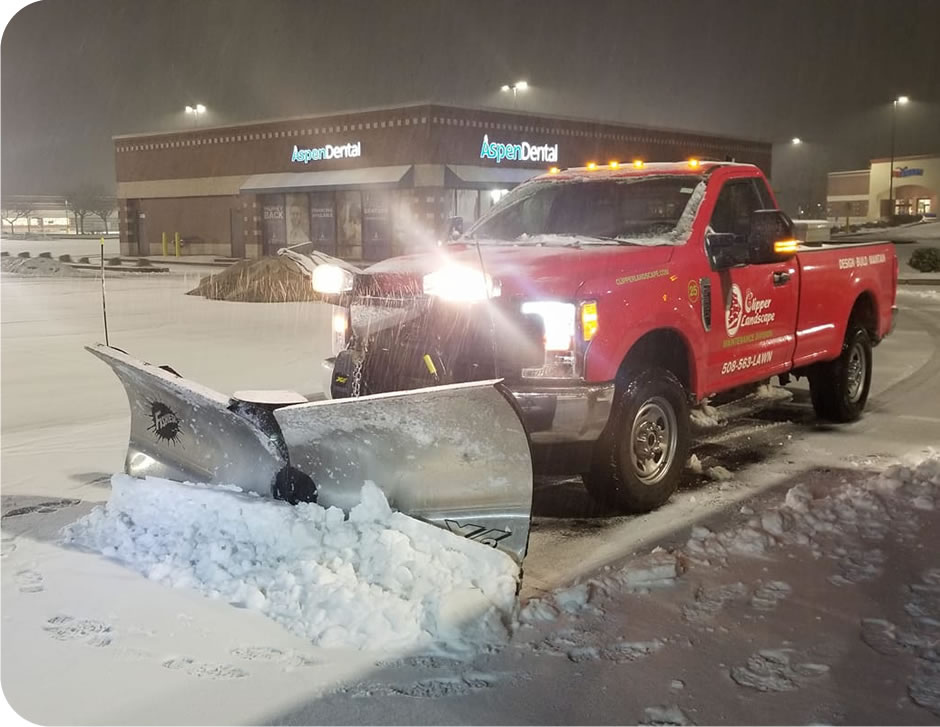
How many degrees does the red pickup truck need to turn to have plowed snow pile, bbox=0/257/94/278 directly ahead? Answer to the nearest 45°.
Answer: approximately 90° to its right

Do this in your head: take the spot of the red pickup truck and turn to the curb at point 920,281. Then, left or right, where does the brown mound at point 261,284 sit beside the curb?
left

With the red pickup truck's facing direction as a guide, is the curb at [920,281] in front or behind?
behind

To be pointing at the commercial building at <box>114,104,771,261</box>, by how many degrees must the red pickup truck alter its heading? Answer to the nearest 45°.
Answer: approximately 135° to its right

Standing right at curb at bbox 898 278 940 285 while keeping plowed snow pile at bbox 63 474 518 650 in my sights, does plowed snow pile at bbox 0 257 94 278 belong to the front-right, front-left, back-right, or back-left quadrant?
front-right

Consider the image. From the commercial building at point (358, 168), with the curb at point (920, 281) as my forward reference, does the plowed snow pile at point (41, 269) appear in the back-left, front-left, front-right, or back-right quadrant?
back-right

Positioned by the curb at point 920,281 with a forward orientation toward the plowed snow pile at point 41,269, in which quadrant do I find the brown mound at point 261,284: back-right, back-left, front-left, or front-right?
front-left

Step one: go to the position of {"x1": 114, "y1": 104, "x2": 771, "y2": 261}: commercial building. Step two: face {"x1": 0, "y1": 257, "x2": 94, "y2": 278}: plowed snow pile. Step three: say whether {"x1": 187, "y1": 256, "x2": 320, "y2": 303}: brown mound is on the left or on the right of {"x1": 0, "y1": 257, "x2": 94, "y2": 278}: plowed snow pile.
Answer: left

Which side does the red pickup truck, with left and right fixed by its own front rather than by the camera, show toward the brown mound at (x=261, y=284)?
right

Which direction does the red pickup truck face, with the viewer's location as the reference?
facing the viewer and to the left of the viewer

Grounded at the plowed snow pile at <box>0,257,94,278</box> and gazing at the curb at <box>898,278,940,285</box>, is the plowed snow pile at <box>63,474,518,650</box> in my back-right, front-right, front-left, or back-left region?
front-right

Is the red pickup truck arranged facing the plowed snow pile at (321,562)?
yes
